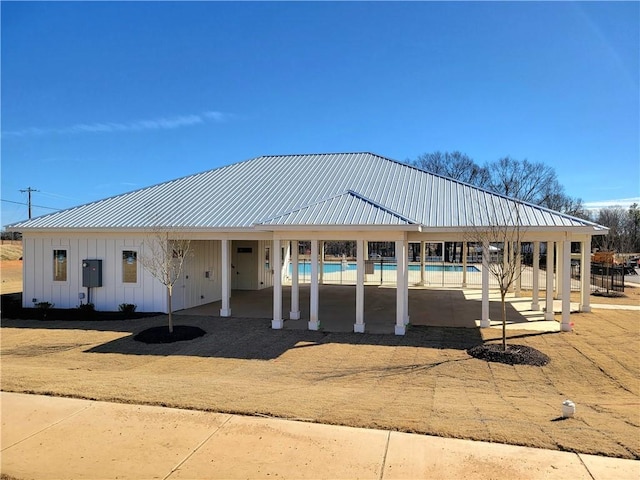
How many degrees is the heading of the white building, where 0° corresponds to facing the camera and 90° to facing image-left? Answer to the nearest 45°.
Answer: approximately 0°

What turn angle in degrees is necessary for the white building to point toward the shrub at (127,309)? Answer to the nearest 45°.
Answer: approximately 90° to its right

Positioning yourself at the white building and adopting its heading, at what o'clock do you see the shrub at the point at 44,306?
The shrub is roughly at 3 o'clock from the white building.

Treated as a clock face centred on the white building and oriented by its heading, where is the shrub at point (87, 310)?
The shrub is roughly at 3 o'clock from the white building.
